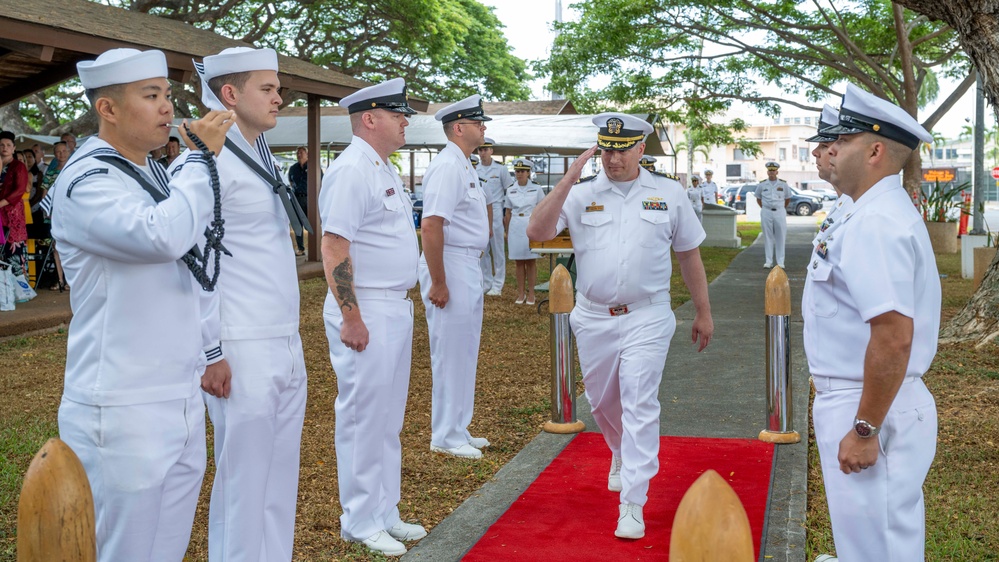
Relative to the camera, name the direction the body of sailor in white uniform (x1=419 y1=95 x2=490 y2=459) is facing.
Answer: to the viewer's right

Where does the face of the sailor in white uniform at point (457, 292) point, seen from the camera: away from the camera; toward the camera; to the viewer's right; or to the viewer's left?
to the viewer's right

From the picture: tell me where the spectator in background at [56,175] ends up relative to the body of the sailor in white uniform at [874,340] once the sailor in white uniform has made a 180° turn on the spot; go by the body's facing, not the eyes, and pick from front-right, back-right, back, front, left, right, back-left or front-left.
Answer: back-left

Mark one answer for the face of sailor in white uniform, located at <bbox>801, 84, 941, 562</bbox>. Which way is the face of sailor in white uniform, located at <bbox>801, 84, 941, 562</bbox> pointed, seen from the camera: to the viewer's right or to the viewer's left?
to the viewer's left

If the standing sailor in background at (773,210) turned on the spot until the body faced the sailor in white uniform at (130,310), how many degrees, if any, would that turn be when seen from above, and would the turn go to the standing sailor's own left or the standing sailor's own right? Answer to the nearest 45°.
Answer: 0° — they already face them

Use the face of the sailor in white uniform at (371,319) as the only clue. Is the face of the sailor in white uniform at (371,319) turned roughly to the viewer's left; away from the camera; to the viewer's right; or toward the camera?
to the viewer's right

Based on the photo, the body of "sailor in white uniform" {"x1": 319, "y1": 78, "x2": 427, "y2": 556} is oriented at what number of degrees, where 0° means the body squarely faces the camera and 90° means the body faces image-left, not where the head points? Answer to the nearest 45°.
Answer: approximately 270°

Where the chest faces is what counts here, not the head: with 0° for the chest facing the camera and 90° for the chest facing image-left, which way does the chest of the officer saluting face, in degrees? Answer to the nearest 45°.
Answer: approximately 0°

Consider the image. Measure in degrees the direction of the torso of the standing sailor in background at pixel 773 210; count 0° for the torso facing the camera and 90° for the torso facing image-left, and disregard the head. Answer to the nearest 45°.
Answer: approximately 0°

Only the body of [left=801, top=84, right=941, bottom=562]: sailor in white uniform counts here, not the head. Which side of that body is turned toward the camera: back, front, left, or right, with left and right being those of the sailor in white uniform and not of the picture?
left

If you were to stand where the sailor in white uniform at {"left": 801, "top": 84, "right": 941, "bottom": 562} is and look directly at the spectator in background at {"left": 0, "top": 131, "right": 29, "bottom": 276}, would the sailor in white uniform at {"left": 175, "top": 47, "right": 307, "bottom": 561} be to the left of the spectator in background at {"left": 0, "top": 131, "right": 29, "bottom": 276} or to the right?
left

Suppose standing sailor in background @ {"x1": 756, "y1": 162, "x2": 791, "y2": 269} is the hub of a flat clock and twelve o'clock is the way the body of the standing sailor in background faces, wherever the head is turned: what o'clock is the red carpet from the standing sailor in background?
The red carpet is roughly at 12 o'clock from the standing sailor in background.

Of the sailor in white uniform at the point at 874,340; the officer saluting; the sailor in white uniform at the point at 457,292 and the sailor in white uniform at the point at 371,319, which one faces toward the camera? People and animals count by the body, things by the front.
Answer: the officer saluting
